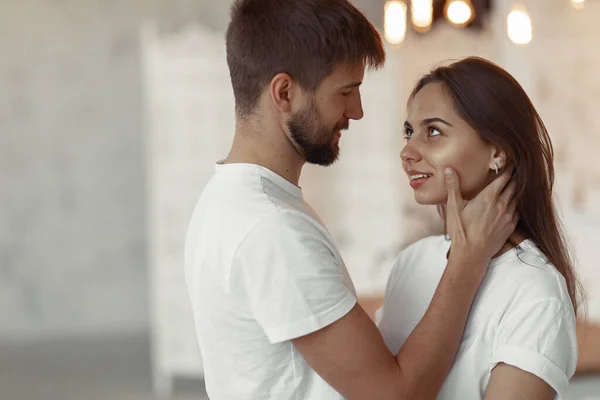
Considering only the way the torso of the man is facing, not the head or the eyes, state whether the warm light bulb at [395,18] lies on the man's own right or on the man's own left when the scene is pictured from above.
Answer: on the man's own left

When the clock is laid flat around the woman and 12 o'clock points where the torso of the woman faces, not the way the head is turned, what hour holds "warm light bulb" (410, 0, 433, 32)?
The warm light bulb is roughly at 4 o'clock from the woman.

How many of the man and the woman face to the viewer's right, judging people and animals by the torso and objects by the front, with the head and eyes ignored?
1

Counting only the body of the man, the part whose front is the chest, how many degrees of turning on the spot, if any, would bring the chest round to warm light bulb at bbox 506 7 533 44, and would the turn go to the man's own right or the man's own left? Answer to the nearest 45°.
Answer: approximately 90° to the man's own left

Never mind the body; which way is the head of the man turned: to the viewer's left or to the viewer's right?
to the viewer's right

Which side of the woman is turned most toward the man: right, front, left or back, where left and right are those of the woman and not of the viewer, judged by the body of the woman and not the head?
front

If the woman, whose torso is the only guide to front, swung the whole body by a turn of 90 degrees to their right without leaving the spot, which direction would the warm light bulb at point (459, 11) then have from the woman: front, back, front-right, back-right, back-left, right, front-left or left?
front-right

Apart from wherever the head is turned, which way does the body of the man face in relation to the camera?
to the viewer's right

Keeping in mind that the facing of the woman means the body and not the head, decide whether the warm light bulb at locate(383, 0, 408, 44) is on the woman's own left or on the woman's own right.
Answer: on the woman's own right

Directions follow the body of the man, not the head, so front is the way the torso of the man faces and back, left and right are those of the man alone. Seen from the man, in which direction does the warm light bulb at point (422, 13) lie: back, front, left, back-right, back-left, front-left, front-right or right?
left

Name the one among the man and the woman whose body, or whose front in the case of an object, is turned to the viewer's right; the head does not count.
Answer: the man

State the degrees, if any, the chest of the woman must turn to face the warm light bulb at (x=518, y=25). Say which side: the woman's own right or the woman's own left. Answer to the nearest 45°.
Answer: approximately 135° to the woman's own right

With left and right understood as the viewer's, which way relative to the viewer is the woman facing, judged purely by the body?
facing the viewer and to the left of the viewer

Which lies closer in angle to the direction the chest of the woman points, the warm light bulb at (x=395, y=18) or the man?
the man
